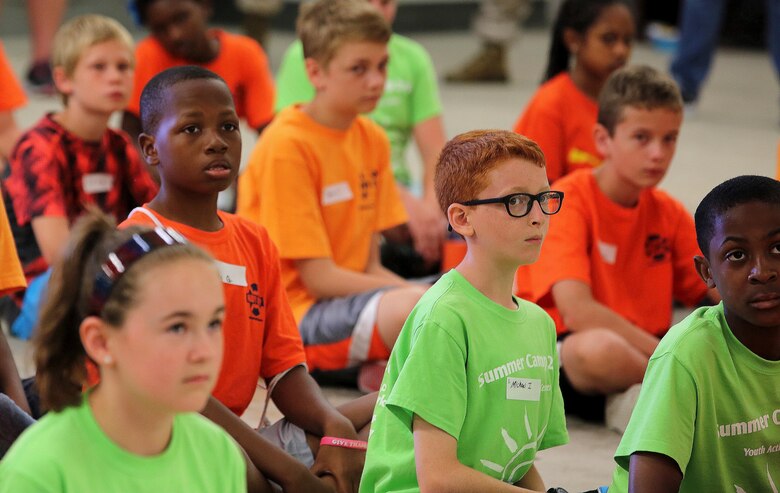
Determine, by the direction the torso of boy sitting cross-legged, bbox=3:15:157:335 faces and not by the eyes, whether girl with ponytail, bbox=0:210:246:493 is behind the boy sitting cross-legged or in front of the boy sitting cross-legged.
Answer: in front

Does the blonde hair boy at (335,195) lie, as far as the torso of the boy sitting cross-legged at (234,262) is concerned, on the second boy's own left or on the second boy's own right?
on the second boy's own left

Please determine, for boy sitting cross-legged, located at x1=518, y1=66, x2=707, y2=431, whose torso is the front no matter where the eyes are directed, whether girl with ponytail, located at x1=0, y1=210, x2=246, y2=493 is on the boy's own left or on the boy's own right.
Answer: on the boy's own right

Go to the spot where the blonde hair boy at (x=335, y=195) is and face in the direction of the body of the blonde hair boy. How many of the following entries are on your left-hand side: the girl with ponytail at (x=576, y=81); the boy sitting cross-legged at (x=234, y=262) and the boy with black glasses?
1

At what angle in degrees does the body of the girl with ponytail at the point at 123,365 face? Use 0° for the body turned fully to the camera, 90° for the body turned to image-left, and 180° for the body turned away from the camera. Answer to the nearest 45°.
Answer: approximately 315°

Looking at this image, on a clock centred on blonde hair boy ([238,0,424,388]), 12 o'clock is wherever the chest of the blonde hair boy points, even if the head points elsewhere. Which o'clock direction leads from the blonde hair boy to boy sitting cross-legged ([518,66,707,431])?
The boy sitting cross-legged is roughly at 11 o'clock from the blonde hair boy.

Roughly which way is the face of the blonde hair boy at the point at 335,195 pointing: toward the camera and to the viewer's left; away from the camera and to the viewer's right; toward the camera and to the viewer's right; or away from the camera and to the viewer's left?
toward the camera and to the viewer's right

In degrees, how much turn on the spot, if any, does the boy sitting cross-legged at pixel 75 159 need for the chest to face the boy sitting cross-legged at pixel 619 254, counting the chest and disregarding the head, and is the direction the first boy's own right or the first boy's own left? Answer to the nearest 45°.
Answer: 0° — they already face them

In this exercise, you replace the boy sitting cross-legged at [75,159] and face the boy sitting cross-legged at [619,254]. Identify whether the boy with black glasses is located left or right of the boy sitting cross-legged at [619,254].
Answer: right

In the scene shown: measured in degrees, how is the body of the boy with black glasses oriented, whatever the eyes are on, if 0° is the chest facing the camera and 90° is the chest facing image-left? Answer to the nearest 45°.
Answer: approximately 315°
